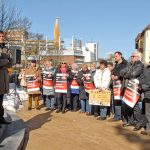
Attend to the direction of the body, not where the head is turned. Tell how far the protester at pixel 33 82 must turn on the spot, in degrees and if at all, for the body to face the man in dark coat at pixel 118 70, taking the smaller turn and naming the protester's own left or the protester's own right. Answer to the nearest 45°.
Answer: approximately 45° to the protester's own left

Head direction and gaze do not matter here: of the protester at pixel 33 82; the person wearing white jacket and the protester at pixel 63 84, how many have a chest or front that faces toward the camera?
3

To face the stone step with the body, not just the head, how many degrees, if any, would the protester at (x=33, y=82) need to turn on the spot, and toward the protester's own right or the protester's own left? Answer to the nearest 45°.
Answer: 0° — they already face it

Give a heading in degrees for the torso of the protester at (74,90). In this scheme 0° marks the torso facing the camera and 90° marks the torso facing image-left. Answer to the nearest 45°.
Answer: approximately 0°

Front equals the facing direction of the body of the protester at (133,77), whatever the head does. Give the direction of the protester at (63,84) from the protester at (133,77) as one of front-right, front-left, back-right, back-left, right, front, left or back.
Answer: right

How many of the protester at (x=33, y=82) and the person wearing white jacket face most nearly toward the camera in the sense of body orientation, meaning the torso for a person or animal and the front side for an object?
2
